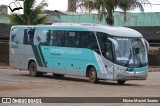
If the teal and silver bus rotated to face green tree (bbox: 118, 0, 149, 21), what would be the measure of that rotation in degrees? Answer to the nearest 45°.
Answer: approximately 135° to its left

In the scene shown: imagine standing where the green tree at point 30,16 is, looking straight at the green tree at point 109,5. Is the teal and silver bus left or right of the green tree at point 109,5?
right

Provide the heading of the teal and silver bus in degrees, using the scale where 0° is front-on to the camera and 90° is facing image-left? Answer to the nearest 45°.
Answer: approximately 315°

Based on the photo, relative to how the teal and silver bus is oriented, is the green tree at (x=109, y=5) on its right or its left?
on its left
